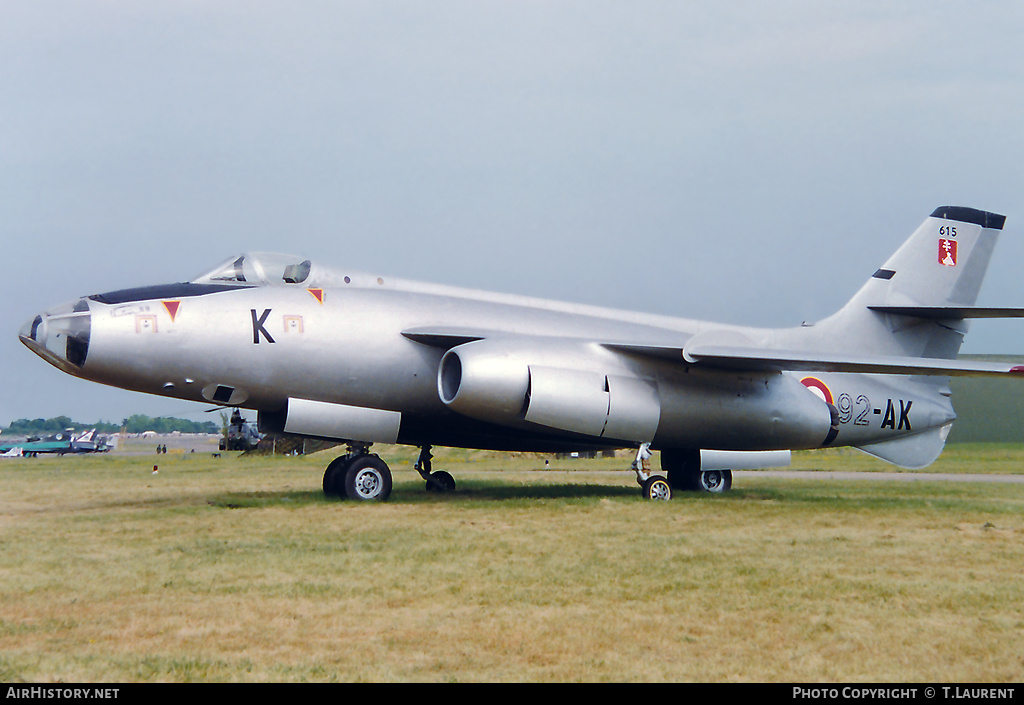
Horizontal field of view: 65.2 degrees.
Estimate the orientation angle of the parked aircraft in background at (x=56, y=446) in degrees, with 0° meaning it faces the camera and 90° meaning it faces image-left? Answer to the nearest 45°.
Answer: approximately 90°

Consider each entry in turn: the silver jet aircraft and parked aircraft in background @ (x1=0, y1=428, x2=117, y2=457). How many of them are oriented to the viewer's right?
0

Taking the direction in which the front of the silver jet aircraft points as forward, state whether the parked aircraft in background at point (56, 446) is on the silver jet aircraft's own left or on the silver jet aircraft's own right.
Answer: on the silver jet aircraft's own right

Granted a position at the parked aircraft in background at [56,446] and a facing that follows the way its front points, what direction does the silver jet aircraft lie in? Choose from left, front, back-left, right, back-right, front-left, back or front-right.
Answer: left

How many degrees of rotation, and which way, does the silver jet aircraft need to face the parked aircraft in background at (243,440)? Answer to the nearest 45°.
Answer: approximately 90° to its right

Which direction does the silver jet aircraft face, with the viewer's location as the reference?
facing the viewer and to the left of the viewer

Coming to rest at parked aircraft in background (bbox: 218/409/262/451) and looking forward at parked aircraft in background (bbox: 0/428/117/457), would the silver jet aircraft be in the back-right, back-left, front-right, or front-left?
back-left
